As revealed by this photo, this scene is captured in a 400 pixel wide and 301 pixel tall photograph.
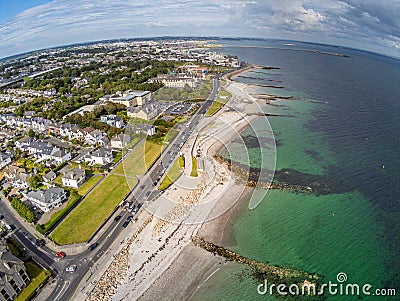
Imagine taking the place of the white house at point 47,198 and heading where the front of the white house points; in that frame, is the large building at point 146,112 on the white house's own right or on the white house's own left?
on the white house's own left

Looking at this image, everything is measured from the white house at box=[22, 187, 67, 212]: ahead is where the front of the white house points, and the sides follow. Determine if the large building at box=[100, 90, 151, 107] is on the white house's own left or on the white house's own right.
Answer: on the white house's own left

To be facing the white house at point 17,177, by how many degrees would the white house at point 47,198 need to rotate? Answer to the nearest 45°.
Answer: approximately 135° to its left

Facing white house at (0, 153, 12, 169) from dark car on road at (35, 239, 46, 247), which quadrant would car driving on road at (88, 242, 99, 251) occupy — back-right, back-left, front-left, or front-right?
back-right

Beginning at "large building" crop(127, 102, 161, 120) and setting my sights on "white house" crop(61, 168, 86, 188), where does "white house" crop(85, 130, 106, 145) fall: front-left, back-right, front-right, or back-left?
front-right

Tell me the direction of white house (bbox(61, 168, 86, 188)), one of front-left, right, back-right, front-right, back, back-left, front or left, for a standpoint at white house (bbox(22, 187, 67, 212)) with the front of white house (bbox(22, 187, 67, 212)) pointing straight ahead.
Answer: left

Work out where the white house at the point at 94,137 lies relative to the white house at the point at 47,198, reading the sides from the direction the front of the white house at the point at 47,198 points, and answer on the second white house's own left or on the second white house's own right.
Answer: on the second white house's own left

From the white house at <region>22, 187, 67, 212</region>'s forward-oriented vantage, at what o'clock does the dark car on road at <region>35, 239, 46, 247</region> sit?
The dark car on road is roughly at 2 o'clock from the white house.

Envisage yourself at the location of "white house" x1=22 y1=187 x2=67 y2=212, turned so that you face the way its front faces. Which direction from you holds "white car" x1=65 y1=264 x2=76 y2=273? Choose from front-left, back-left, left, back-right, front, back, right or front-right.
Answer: front-right

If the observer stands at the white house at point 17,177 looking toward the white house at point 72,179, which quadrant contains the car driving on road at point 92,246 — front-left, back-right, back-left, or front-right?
front-right
